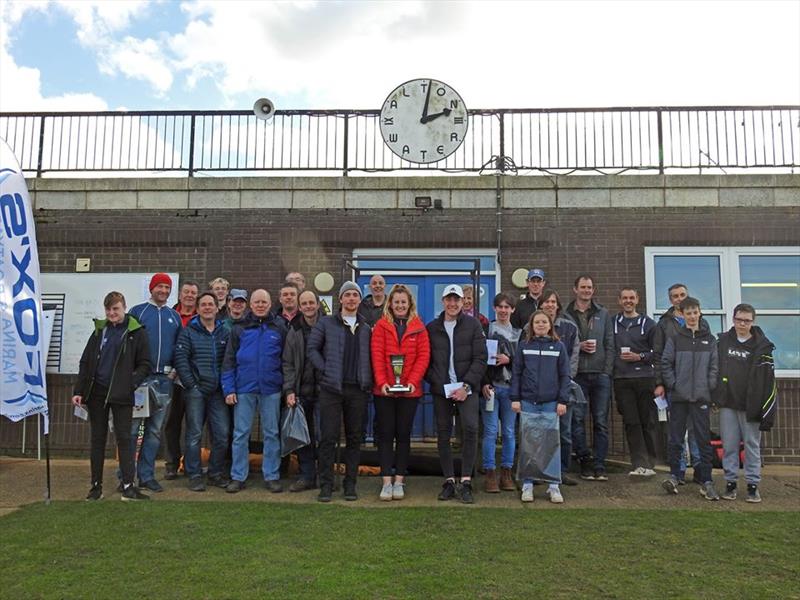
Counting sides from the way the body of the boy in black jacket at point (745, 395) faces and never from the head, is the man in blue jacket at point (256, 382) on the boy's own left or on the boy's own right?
on the boy's own right

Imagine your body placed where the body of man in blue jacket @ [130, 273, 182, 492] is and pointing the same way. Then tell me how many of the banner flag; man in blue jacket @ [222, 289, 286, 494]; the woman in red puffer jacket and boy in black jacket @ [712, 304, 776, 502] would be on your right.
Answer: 1

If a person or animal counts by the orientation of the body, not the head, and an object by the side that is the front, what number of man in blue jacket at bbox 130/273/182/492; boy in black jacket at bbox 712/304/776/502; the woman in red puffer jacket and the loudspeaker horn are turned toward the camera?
4

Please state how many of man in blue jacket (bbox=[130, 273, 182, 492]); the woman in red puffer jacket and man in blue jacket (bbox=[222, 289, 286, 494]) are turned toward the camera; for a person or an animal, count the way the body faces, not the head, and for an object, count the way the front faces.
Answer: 3

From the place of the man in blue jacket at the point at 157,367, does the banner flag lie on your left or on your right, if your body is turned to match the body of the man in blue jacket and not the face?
on your right

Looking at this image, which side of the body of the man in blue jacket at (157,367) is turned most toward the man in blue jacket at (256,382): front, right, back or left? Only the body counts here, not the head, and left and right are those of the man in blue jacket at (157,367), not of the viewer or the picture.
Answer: left

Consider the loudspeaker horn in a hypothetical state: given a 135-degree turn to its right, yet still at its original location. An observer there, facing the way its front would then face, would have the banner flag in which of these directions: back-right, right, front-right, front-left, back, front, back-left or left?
left

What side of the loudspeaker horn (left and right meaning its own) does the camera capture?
front

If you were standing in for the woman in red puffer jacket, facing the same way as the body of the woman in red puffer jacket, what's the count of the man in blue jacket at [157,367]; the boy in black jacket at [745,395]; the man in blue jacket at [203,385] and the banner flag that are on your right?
3

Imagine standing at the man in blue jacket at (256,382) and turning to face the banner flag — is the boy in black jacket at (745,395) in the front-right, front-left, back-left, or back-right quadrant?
back-left
